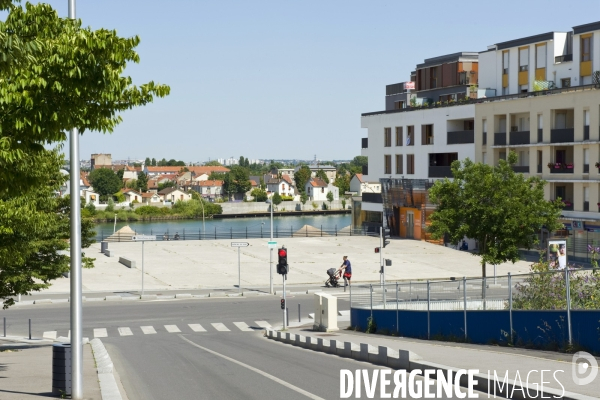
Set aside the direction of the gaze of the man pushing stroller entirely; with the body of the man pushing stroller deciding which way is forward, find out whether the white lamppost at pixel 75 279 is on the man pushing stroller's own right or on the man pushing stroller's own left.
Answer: on the man pushing stroller's own left

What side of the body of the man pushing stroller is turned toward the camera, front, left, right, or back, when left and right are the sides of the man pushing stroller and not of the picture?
left
